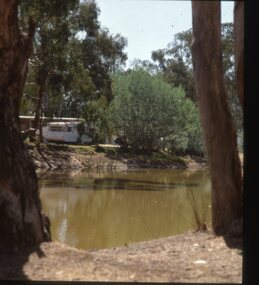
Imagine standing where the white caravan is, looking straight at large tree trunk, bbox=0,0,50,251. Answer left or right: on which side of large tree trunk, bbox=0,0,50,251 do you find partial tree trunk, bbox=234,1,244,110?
left
